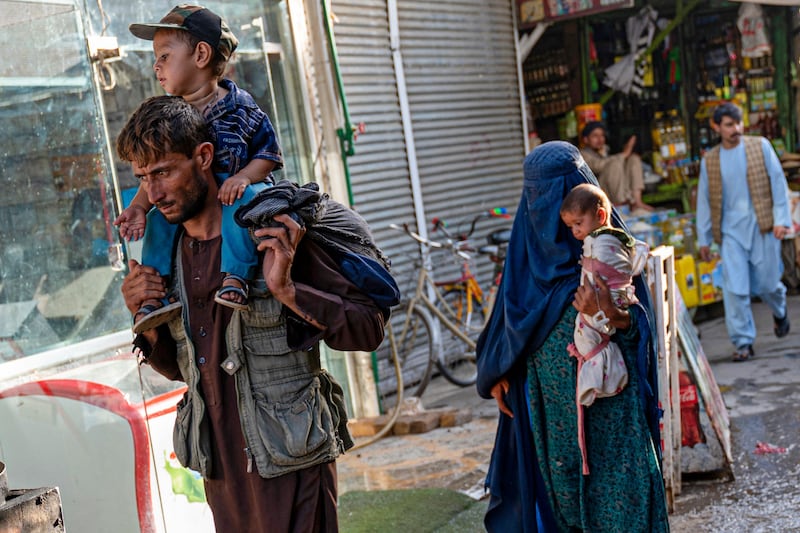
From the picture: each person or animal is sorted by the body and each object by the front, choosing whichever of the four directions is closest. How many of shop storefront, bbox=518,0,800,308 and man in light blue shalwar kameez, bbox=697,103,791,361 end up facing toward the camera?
2

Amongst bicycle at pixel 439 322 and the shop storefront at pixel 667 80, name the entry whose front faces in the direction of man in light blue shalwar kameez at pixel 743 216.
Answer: the shop storefront

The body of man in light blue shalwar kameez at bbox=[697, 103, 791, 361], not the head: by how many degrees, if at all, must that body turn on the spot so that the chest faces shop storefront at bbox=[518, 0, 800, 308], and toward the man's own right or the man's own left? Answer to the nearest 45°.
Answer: approximately 180°
